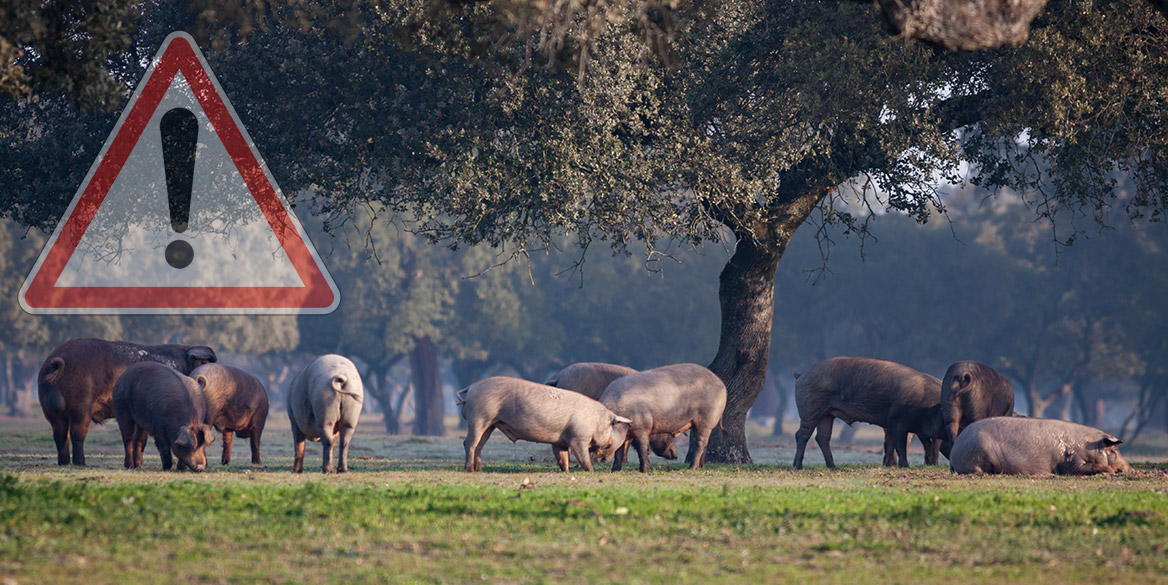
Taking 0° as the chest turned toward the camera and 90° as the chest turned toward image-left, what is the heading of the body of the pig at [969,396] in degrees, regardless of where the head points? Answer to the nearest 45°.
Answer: approximately 225°

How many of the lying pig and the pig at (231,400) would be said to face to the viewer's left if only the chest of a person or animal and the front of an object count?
0

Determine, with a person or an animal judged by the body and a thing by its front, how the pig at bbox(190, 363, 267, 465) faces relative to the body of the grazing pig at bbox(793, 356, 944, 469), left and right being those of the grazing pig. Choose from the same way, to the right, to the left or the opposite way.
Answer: to the left

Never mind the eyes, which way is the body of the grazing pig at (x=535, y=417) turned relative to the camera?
to the viewer's right

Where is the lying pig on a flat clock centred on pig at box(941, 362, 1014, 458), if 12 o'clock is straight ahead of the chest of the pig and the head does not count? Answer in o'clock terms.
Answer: The lying pig is roughly at 4 o'clock from the pig.

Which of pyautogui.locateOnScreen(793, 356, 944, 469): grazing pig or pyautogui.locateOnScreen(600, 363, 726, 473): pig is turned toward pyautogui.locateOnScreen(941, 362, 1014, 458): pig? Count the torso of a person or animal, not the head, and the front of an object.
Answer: the grazing pig

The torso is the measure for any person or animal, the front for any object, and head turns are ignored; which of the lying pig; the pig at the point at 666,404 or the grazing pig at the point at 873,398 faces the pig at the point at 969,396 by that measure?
the grazing pig

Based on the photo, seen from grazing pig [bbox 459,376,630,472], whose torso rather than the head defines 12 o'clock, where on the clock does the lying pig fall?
The lying pig is roughly at 12 o'clock from the grazing pig.

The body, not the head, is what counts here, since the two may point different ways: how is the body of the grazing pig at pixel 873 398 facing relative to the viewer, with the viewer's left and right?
facing to the right of the viewer

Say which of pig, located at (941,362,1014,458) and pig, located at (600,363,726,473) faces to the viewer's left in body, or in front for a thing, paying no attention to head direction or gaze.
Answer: pig, located at (600,363,726,473)

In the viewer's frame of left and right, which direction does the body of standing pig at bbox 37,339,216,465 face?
facing away from the viewer and to the right of the viewer

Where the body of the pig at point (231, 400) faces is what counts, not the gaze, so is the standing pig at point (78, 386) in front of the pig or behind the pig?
behind

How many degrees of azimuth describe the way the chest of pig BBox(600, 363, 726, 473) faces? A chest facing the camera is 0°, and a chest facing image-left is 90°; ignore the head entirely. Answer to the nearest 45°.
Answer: approximately 90°
